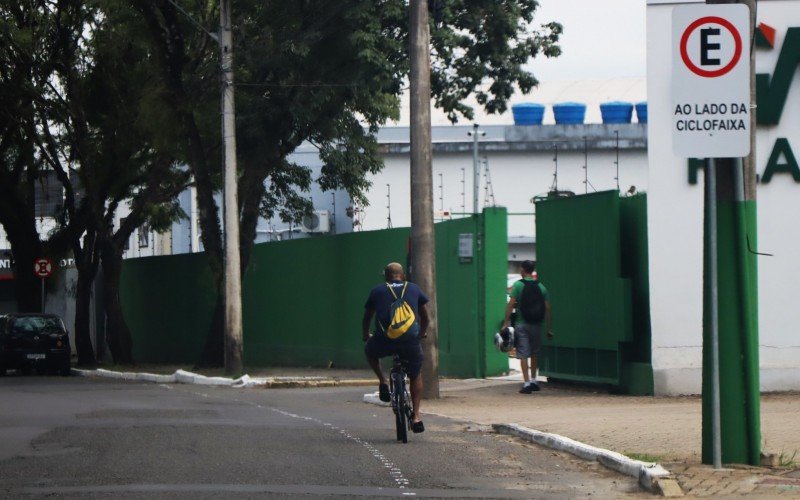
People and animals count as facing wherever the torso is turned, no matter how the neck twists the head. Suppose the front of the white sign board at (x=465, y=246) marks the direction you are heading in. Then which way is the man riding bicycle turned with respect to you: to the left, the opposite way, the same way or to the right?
the opposite way

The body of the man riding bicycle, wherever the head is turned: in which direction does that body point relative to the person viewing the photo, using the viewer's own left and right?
facing away from the viewer

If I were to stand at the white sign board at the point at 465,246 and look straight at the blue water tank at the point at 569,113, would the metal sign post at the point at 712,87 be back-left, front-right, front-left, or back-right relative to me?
back-right

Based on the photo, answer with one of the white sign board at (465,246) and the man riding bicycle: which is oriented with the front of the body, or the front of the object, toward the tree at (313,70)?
the man riding bicycle

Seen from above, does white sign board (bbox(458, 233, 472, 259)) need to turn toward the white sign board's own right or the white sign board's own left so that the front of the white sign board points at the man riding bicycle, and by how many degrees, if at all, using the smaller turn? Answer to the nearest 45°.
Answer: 0° — it already faces them

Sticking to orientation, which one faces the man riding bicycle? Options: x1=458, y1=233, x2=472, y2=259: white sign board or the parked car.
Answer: the white sign board

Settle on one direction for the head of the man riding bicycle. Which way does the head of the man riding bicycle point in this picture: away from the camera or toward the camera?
away from the camera

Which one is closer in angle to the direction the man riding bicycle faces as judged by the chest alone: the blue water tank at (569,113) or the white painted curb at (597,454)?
the blue water tank
